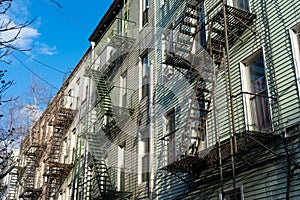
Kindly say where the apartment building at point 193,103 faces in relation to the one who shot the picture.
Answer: facing the viewer and to the left of the viewer
